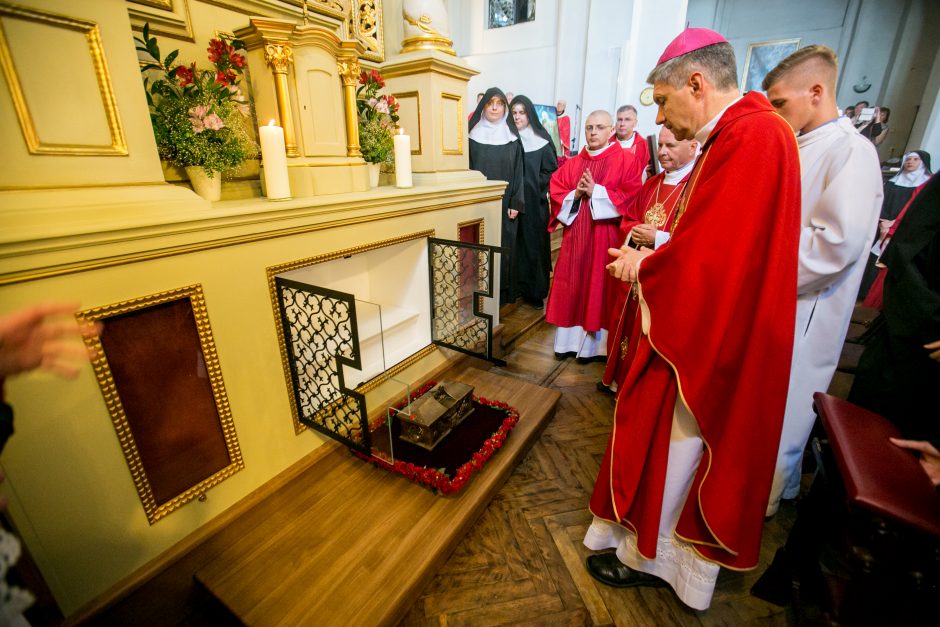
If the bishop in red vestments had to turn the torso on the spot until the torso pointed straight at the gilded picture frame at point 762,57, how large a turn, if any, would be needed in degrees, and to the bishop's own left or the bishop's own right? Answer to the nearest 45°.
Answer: approximately 90° to the bishop's own right

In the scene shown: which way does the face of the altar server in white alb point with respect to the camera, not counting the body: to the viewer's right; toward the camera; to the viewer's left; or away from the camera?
to the viewer's left

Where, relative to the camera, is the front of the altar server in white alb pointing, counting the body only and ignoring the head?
to the viewer's left

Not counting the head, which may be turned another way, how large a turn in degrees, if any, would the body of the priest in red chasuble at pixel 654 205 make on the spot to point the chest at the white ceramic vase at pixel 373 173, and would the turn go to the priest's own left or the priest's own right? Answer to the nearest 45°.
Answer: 0° — they already face it

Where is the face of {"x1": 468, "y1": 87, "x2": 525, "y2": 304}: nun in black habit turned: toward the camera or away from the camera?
toward the camera

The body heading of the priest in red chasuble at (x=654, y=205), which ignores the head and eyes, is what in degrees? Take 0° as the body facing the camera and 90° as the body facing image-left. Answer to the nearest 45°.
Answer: approximately 45°

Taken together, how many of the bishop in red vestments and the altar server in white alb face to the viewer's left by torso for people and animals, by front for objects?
2

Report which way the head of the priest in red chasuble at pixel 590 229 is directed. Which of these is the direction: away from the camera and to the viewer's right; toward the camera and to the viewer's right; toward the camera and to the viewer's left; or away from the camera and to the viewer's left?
toward the camera and to the viewer's left

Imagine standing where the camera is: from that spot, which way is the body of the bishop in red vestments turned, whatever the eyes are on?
to the viewer's left

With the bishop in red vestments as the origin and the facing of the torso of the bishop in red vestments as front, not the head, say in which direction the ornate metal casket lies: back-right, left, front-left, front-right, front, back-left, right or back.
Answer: front

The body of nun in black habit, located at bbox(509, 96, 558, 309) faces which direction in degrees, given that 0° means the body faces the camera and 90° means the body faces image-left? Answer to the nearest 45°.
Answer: approximately 45°

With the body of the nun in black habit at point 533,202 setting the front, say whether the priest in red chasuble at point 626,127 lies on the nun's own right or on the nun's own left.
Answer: on the nun's own left

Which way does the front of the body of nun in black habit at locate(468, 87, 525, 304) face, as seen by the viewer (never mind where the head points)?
toward the camera

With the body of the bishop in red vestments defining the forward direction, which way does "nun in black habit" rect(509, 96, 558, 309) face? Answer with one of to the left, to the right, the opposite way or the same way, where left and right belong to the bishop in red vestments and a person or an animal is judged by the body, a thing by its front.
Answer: to the left

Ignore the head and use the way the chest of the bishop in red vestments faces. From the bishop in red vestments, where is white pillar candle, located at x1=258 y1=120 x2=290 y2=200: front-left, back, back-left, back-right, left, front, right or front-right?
front

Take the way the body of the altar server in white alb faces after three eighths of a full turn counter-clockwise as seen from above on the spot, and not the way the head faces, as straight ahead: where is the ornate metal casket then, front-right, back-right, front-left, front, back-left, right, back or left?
right

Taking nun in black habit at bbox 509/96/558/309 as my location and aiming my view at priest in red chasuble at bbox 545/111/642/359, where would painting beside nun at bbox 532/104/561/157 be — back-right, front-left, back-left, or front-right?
back-left

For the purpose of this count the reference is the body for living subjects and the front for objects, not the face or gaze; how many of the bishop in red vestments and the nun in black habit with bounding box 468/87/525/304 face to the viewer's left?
1

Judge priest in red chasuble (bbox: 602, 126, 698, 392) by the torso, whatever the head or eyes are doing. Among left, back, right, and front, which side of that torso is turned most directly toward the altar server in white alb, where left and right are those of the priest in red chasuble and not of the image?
left

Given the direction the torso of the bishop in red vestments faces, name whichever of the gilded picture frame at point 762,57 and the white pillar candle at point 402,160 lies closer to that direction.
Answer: the white pillar candle

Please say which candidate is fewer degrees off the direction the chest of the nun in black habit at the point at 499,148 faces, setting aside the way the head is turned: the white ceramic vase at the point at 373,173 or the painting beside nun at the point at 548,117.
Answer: the white ceramic vase
